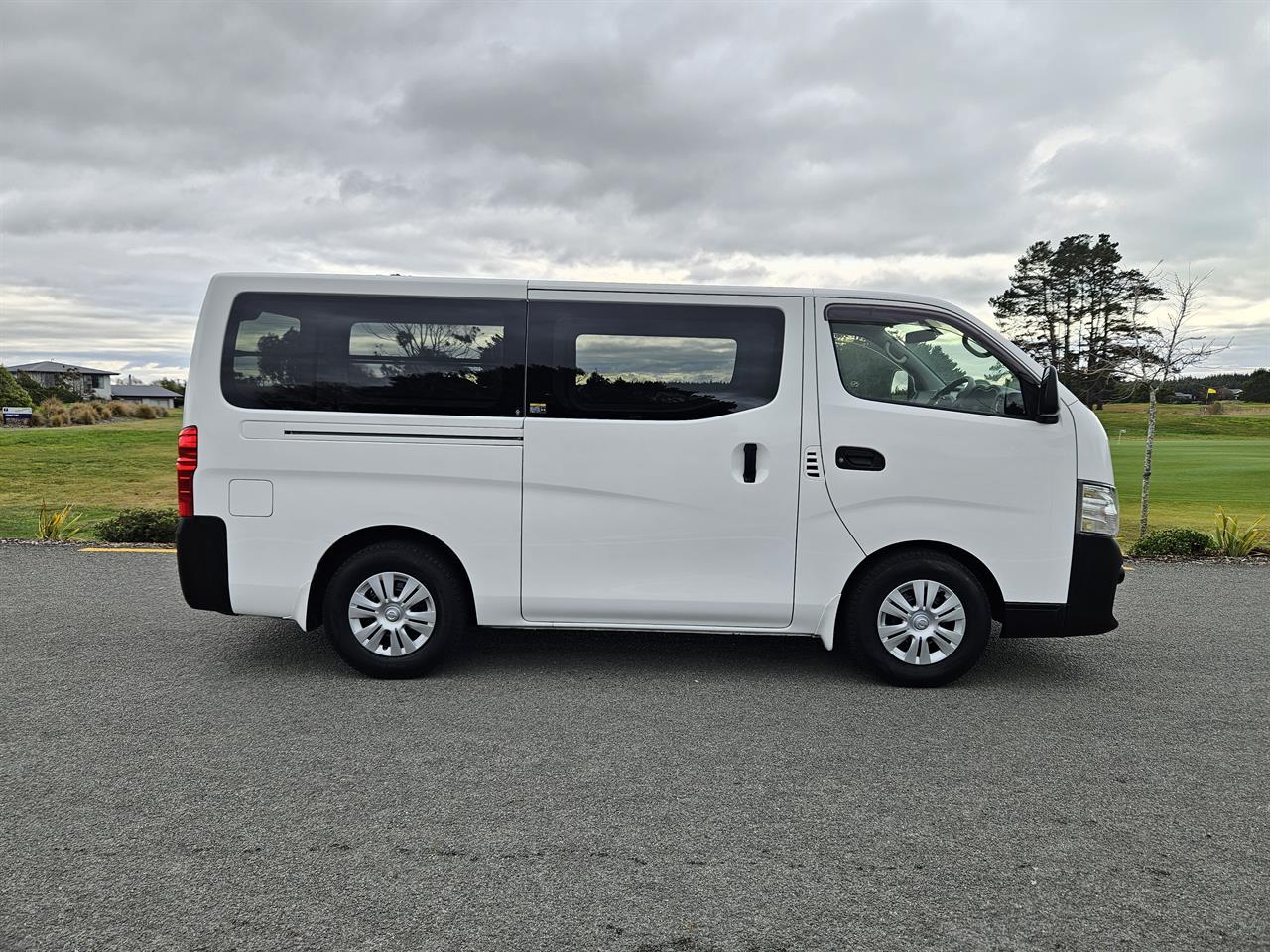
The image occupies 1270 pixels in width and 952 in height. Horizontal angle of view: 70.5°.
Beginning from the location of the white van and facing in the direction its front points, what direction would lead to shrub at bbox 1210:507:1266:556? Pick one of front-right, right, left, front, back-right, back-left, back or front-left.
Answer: front-left

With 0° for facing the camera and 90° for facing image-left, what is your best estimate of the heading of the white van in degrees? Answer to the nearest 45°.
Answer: approximately 270°

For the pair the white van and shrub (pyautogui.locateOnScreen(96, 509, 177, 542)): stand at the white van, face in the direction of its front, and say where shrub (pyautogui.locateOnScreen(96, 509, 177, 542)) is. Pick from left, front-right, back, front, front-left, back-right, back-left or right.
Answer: back-left

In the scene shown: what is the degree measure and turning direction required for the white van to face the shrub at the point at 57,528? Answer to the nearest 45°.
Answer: approximately 135° to its left

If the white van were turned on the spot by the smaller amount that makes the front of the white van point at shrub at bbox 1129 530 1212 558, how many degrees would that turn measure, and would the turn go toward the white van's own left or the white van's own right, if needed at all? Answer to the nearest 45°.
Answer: approximately 45° to the white van's own left

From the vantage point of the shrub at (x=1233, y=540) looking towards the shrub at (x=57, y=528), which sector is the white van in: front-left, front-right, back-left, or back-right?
front-left
